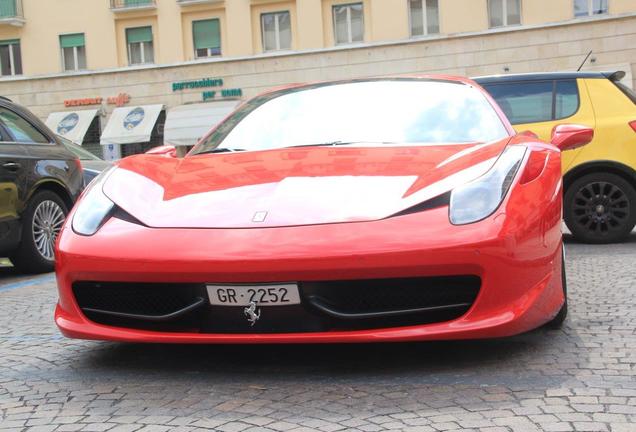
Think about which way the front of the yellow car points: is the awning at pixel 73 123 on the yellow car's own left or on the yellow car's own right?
on the yellow car's own right

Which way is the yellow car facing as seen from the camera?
to the viewer's left

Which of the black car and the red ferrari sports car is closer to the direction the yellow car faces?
the black car

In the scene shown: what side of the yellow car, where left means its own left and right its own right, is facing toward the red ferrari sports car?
left

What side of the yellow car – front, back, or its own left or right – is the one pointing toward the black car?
front

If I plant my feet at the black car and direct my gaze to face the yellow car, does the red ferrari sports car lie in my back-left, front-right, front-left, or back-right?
front-right
